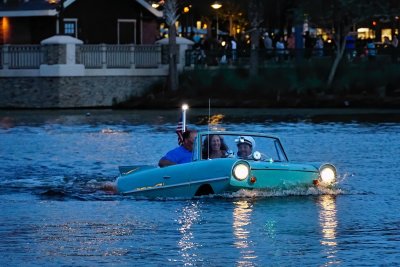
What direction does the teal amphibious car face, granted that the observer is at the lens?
facing the viewer and to the right of the viewer

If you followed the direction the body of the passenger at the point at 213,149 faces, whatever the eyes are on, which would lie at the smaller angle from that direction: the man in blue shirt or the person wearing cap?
the person wearing cap

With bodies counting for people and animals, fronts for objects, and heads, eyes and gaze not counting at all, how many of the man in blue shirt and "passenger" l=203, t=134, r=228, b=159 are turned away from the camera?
0

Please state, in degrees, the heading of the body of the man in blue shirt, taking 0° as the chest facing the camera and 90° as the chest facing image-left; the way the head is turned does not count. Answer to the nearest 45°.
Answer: approximately 315°

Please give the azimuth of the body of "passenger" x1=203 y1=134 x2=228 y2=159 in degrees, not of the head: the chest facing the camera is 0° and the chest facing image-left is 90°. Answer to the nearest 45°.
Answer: approximately 315°

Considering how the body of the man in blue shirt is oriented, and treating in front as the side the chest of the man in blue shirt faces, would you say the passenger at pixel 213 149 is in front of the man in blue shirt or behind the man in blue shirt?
in front

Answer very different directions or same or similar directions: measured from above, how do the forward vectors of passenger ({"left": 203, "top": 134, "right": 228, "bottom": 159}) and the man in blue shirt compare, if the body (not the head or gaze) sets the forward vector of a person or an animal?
same or similar directions

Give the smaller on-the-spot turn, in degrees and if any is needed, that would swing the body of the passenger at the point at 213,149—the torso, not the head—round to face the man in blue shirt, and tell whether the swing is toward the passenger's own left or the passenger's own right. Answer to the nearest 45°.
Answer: approximately 180°
